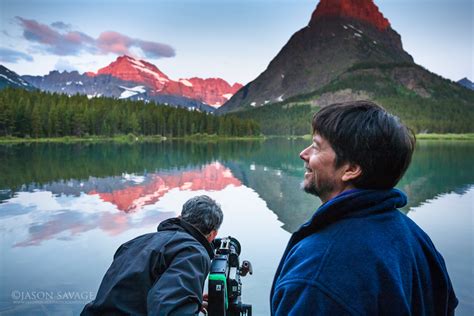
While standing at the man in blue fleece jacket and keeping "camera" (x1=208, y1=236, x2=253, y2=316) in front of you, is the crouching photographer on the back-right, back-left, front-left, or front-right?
front-left

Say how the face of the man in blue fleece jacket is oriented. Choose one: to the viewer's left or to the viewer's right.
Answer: to the viewer's left

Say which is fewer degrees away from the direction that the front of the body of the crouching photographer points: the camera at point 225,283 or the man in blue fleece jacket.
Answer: the camera

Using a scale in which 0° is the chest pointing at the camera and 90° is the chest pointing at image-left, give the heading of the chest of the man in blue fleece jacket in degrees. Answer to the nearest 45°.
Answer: approximately 135°

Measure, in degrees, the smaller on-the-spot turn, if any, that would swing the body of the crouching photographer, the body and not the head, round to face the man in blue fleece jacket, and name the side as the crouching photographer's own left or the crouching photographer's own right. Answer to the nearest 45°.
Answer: approximately 90° to the crouching photographer's own right

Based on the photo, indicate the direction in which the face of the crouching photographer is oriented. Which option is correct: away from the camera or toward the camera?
away from the camera

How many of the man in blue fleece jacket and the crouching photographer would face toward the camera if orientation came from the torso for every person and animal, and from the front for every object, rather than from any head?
0

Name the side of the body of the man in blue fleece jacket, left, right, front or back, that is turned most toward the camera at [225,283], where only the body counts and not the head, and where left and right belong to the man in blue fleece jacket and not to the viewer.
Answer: front

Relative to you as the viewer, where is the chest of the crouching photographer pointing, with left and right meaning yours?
facing away from the viewer and to the right of the viewer

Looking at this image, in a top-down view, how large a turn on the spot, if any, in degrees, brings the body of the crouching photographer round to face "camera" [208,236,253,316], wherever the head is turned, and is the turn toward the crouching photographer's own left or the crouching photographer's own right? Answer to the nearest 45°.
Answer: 0° — they already face it

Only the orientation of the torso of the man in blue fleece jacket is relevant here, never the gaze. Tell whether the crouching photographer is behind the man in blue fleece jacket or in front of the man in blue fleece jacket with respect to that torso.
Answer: in front
